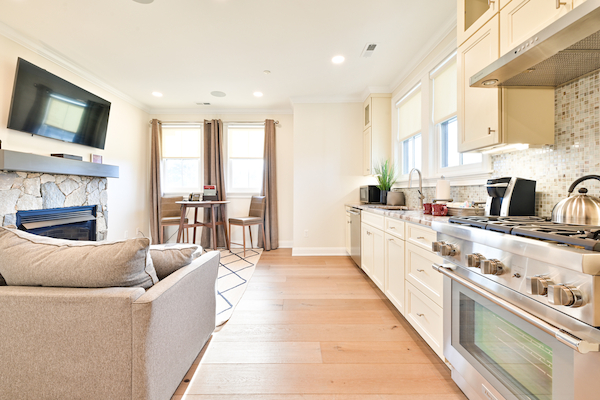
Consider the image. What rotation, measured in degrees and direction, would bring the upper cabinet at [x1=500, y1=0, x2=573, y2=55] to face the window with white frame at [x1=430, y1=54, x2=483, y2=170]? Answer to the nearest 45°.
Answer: approximately 90° to its right

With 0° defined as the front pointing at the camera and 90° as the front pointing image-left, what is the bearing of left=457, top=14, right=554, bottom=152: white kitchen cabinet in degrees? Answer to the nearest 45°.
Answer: approximately 45°

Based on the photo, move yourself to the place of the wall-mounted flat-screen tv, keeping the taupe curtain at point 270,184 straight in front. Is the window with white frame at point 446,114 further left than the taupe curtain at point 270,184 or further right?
right

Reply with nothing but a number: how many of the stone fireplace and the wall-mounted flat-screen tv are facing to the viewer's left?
0

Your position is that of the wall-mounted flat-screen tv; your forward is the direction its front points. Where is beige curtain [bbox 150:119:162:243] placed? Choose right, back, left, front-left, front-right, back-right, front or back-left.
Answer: left

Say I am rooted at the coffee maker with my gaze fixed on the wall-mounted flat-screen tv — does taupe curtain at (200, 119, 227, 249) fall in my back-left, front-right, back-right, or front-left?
front-right

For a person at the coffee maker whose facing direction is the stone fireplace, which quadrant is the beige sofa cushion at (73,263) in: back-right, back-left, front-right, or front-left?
front-left

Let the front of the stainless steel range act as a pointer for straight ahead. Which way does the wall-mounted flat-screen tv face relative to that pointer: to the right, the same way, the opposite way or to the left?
the opposite way

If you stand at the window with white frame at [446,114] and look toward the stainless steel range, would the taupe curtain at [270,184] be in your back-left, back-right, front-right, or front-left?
back-right

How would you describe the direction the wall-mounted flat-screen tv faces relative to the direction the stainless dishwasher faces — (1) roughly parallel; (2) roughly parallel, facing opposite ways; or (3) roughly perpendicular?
roughly parallel, facing opposite ways

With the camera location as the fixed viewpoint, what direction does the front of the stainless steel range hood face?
facing the viewer and to the left of the viewer

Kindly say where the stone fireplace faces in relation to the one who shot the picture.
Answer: facing the viewer and to the right of the viewer

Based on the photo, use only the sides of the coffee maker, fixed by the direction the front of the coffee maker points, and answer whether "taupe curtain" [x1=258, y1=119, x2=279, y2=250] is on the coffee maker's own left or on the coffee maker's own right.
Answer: on the coffee maker's own right

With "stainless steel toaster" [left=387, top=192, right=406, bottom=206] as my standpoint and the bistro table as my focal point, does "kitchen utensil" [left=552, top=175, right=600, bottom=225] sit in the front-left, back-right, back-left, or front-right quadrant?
back-left

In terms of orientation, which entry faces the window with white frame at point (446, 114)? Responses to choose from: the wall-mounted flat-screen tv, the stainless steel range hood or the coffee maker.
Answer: the wall-mounted flat-screen tv
